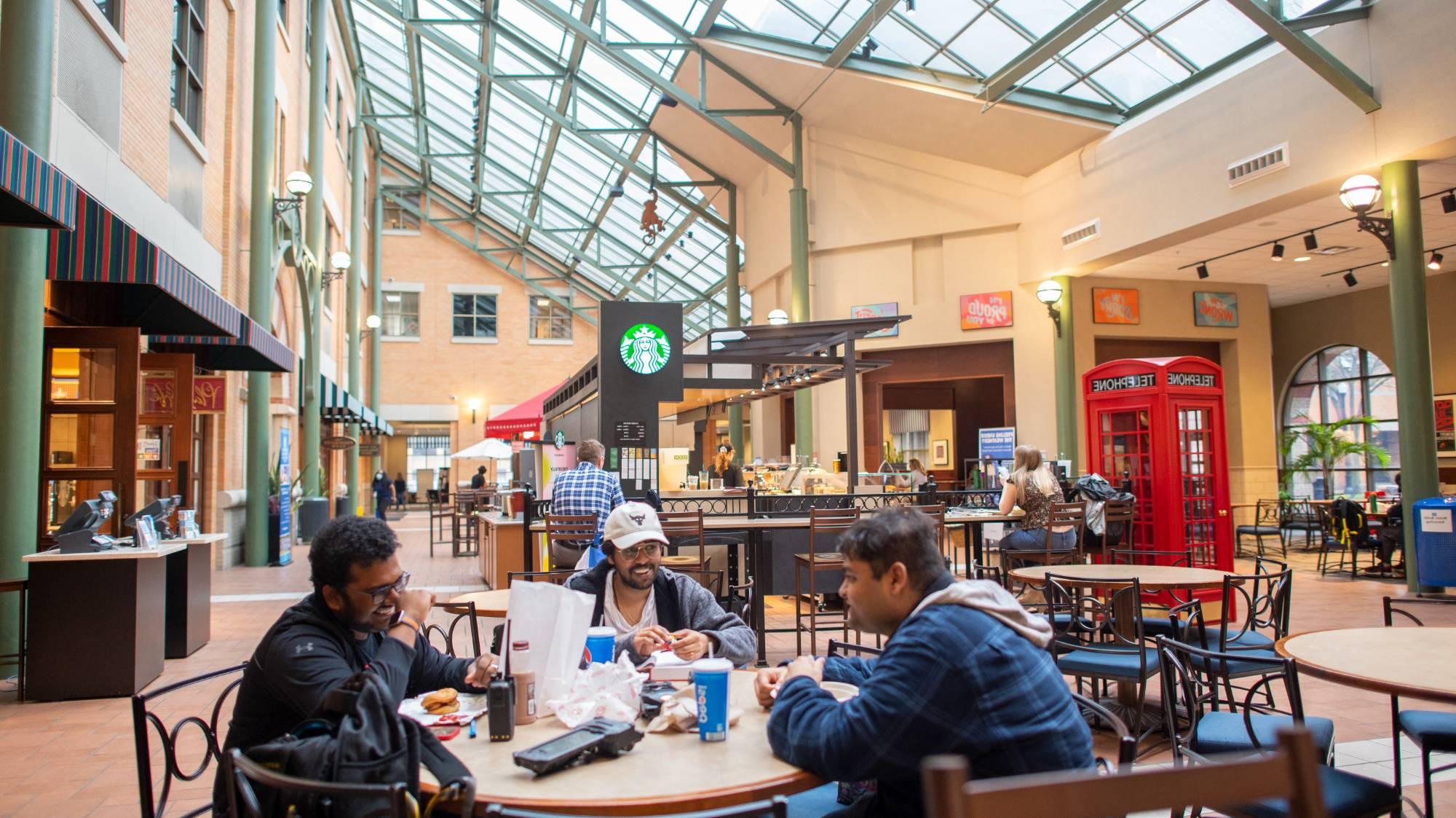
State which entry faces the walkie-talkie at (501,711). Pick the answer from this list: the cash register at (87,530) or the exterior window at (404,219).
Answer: the exterior window

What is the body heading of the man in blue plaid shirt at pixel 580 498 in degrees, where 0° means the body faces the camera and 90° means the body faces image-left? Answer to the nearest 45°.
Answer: approximately 180°

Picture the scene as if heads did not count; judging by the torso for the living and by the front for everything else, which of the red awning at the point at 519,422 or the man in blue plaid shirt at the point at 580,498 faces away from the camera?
the man in blue plaid shirt

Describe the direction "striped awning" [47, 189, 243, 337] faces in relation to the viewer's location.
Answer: facing to the right of the viewer

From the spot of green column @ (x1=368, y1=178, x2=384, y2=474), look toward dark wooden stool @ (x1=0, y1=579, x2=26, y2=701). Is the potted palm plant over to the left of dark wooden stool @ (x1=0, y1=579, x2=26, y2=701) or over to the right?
left

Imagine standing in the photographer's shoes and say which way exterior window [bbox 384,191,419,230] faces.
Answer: facing the viewer

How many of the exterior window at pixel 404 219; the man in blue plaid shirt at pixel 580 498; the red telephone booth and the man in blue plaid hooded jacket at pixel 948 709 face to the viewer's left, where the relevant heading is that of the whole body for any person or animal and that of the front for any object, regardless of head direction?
1

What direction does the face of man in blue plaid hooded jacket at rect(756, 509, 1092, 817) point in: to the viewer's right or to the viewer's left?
to the viewer's left

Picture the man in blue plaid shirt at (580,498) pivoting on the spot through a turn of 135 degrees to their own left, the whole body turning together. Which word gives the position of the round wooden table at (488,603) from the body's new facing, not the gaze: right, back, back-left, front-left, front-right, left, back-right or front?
front-left

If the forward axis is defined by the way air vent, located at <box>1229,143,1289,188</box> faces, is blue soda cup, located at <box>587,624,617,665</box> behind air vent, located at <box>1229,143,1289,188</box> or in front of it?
in front

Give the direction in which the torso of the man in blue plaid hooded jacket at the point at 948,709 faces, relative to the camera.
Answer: to the viewer's left

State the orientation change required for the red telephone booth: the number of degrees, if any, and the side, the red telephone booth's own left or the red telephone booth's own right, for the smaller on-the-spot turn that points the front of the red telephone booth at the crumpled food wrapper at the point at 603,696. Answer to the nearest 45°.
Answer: approximately 45° to the red telephone booth's own right

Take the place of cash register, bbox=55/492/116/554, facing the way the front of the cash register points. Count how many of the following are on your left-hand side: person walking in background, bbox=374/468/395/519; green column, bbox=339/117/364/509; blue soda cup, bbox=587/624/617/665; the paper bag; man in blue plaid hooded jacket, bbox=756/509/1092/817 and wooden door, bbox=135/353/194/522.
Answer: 3

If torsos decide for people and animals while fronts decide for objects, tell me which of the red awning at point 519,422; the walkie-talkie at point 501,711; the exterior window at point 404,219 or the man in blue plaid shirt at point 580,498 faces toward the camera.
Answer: the exterior window
